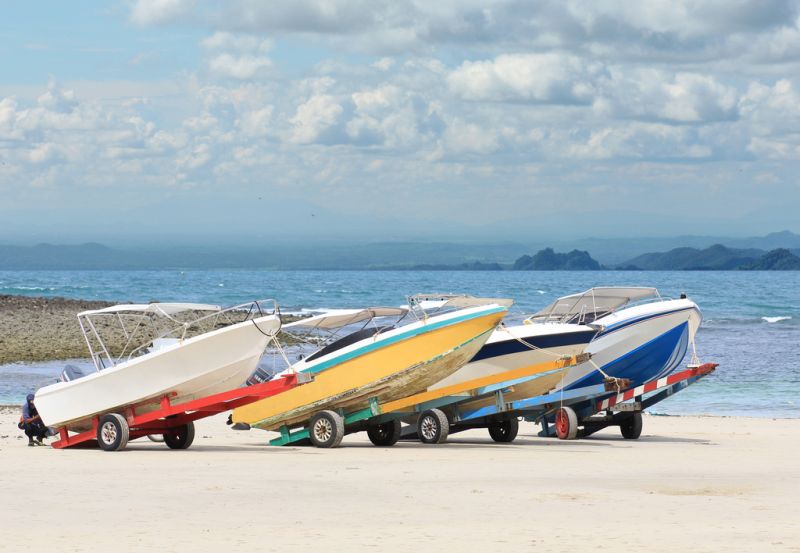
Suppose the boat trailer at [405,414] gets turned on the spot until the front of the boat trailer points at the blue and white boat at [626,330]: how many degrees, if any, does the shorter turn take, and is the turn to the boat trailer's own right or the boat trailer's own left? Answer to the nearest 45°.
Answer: approximately 45° to the boat trailer's own left

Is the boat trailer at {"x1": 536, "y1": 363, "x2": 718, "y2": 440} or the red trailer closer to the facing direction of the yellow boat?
the boat trailer

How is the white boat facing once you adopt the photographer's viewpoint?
facing to the right of the viewer

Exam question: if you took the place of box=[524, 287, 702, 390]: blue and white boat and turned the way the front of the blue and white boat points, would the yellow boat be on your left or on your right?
on your right

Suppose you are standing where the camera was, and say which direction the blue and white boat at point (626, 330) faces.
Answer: facing the viewer and to the right of the viewer

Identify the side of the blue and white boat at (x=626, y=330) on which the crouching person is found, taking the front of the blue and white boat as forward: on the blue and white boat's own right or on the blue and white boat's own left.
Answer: on the blue and white boat's own right

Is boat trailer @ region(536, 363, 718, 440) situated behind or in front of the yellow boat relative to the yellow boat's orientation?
in front

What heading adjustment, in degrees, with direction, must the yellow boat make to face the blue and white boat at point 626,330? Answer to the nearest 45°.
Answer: approximately 45° to its left

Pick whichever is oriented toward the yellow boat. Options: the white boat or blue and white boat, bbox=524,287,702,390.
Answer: the white boat

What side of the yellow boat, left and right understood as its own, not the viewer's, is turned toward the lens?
right

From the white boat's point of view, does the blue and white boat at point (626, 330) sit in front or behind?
in front

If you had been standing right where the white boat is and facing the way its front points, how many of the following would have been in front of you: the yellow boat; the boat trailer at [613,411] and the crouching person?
2

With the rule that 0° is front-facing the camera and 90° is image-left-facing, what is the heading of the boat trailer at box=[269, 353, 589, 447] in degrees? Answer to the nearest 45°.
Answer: approximately 270°

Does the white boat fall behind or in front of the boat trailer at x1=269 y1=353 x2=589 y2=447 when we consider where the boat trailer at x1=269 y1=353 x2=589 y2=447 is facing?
behind

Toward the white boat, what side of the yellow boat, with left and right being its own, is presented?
back

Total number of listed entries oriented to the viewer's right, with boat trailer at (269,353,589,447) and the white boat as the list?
2
